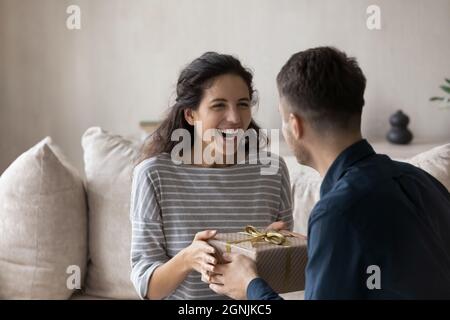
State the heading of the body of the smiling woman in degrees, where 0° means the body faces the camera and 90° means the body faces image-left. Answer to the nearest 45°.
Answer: approximately 315°

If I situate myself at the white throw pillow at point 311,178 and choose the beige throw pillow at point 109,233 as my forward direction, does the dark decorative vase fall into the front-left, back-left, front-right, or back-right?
back-right

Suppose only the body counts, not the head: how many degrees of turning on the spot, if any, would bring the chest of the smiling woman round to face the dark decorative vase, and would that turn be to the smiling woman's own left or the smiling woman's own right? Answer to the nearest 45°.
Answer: approximately 90° to the smiling woman's own left

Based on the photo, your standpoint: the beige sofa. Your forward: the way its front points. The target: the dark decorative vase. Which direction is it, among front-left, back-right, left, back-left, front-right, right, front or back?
back-left

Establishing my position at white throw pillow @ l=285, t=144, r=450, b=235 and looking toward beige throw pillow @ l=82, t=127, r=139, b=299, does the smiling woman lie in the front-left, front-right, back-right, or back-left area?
front-left

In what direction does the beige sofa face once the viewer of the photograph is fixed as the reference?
facing the viewer

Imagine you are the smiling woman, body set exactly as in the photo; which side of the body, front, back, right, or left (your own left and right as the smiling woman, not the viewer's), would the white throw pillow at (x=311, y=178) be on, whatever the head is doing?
left

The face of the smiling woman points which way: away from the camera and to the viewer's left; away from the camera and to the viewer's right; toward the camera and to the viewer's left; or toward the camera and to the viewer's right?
toward the camera and to the viewer's right
